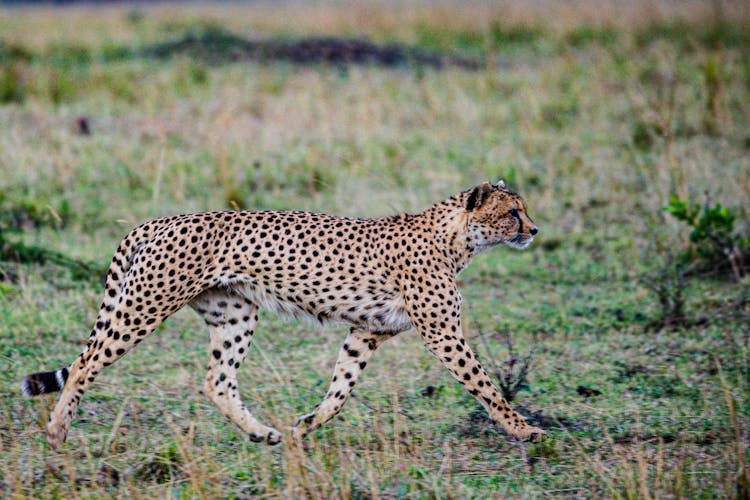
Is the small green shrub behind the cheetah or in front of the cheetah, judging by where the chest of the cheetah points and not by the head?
in front

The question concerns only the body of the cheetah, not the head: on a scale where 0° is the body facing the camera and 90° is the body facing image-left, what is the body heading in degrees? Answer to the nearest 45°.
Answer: approximately 270°
